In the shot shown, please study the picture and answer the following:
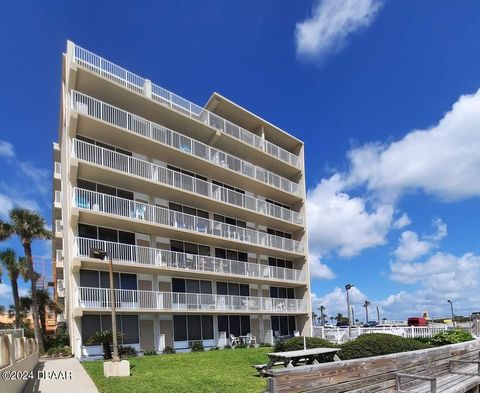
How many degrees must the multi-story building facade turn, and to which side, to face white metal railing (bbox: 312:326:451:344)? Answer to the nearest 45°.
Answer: approximately 45° to its left

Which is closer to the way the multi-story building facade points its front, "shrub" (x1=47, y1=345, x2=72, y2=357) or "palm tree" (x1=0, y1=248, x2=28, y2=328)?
the shrub

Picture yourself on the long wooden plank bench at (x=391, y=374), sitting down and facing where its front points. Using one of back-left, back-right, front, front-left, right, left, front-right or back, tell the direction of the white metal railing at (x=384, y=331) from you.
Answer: back-left
